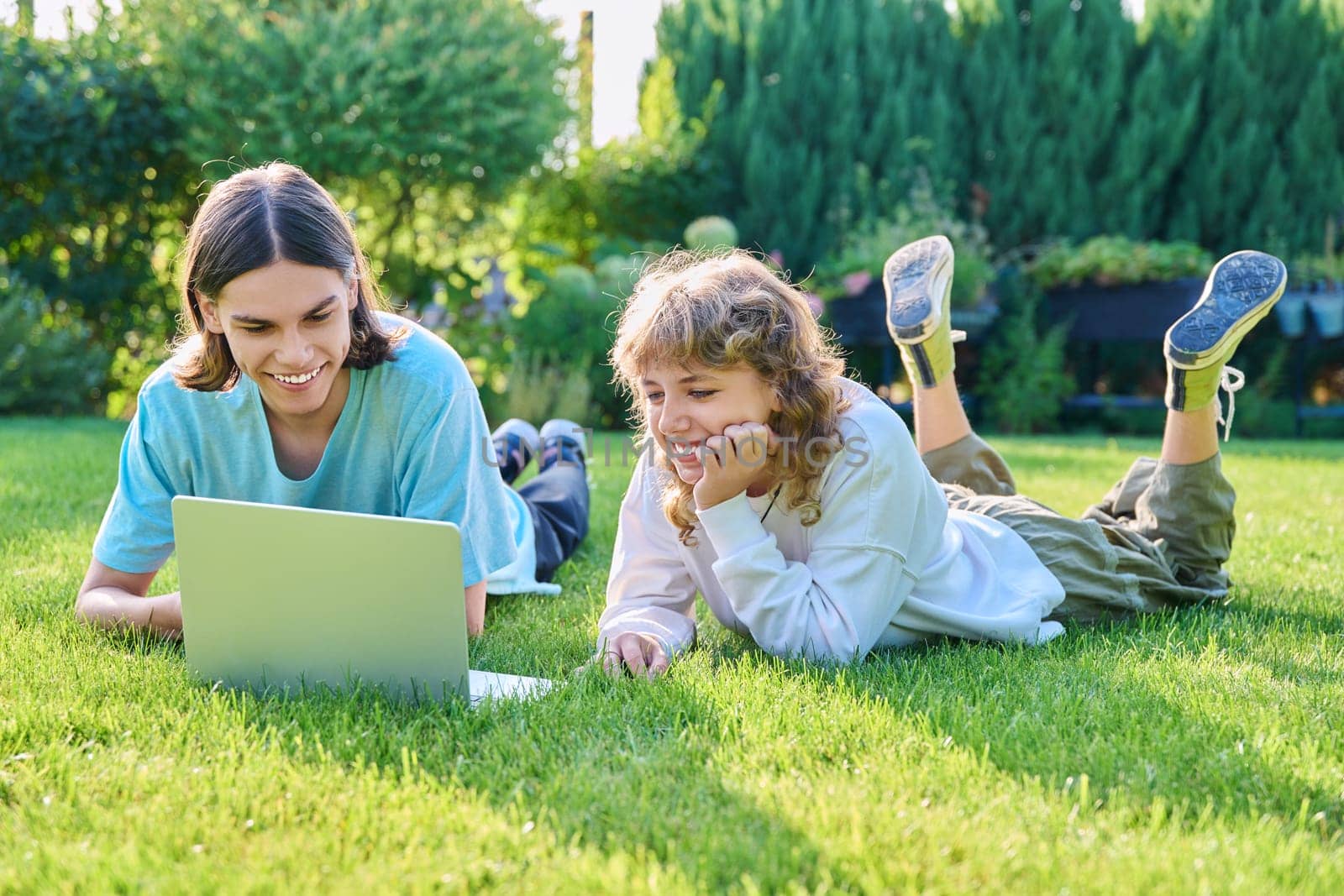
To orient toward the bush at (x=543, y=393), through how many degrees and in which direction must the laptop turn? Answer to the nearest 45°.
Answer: approximately 45° to its left

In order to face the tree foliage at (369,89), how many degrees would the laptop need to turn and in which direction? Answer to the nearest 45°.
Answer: approximately 45° to its left

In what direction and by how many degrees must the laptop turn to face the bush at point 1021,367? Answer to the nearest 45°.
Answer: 0° — it already faces it

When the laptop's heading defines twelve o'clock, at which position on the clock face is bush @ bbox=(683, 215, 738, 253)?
The bush is roughly at 11 o'clock from the laptop.

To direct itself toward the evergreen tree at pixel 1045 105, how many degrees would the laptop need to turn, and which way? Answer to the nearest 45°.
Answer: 0° — it already faces it

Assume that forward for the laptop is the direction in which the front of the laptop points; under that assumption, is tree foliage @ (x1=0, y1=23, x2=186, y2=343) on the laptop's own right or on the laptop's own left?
on the laptop's own left

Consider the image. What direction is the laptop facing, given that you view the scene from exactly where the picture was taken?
facing away from the viewer and to the right of the viewer

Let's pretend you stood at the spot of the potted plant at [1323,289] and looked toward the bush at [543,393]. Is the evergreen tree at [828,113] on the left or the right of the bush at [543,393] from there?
right

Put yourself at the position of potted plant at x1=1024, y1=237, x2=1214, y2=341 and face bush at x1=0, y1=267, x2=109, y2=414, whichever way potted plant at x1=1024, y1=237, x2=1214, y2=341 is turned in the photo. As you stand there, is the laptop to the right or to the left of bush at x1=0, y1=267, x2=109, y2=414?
left
